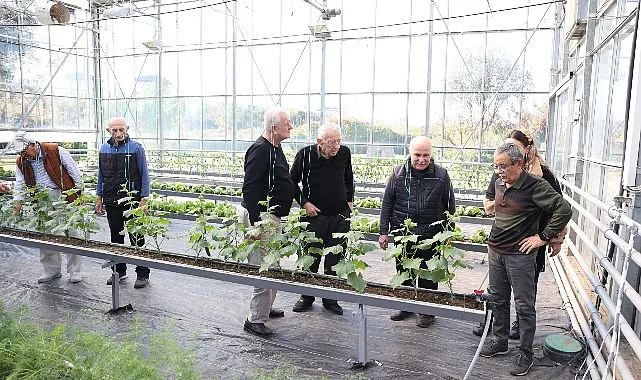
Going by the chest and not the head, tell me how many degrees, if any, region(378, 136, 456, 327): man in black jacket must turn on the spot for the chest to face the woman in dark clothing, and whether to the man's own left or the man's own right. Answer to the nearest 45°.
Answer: approximately 90° to the man's own left

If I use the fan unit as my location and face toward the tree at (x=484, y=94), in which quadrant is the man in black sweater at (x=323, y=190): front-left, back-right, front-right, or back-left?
front-right

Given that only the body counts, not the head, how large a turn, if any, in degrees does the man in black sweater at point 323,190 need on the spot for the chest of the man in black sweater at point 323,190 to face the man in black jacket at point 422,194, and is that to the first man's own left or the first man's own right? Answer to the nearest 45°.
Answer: approximately 90° to the first man's own left

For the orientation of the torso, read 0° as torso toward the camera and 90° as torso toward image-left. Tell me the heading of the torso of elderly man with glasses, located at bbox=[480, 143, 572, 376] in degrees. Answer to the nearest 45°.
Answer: approximately 45°

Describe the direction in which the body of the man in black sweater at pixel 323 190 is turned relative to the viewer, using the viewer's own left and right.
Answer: facing the viewer

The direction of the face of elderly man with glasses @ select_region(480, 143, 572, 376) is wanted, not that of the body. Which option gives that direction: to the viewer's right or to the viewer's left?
to the viewer's left

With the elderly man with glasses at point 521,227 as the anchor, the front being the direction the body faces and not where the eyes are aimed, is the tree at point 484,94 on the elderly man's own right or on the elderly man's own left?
on the elderly man's own right

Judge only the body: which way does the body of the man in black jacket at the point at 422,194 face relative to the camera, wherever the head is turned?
toward the camera

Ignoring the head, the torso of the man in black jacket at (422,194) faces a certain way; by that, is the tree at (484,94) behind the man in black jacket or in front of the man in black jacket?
behind

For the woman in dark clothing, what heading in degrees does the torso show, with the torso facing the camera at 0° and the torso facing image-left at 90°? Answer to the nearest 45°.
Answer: approximately 45°

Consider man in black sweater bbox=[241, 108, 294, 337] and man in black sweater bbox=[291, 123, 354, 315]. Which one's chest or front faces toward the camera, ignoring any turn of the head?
man in black sweater bbox=[291, 123, 354, 315]

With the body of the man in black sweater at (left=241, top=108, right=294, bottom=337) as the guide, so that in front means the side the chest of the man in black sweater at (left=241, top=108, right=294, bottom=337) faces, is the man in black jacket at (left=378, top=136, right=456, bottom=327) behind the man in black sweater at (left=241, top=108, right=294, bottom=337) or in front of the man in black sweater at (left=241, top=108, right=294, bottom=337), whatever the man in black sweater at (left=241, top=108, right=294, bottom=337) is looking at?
in front
